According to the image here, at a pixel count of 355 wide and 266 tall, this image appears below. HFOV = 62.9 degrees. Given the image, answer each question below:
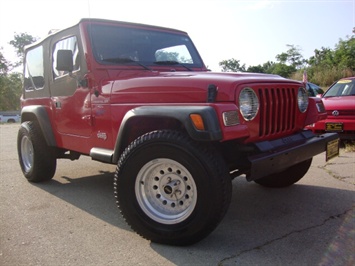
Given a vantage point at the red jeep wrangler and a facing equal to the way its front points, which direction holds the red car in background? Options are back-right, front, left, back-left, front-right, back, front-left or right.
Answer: left

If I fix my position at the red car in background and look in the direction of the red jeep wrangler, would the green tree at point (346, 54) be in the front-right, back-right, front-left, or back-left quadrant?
back-right

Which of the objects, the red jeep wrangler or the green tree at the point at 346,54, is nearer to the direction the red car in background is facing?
the red jeep wrangler

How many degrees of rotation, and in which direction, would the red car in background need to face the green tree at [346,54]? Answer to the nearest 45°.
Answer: approximately 135° to its right

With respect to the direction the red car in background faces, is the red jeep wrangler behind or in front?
in front

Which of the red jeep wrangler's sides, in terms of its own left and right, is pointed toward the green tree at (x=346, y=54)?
left

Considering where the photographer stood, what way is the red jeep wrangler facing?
facing the viewer and to the right of the viewer

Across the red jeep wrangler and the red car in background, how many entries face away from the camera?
0

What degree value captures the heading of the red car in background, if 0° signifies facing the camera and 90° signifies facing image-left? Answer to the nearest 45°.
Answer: approximately 45°
